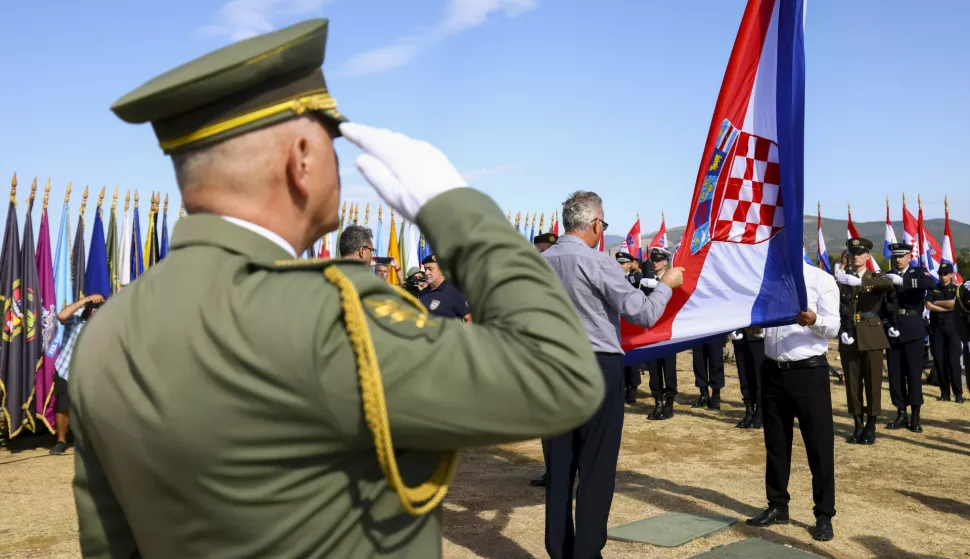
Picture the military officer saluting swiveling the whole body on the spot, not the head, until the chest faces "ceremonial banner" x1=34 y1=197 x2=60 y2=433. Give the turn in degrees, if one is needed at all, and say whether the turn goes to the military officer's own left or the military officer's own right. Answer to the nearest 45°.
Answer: approximately 45° to the military officer's own left

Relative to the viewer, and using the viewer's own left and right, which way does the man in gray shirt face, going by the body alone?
facing away from the viewer and to the right of the viewer

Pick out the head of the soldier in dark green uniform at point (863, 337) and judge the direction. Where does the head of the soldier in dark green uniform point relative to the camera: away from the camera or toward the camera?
toward the camera

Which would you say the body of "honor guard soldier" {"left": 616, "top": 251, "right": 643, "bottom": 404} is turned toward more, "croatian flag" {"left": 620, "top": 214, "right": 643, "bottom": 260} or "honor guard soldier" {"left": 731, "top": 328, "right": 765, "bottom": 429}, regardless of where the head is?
the honor guard soldier

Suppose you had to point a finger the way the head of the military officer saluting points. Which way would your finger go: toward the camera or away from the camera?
away from the camera

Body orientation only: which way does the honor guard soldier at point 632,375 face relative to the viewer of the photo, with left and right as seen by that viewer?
facing the viewer and to the left of the viewer

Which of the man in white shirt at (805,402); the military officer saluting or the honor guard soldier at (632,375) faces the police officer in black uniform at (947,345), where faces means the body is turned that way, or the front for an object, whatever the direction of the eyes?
the military officer saluting

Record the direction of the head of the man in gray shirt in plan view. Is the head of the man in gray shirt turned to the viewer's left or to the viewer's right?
to the viewer's right

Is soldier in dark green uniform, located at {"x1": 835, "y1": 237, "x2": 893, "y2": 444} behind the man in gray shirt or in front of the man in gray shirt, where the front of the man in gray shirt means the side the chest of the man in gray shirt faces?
in front

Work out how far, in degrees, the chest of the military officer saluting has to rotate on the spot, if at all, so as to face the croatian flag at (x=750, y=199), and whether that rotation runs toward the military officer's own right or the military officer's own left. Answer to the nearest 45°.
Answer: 0° — they already face it

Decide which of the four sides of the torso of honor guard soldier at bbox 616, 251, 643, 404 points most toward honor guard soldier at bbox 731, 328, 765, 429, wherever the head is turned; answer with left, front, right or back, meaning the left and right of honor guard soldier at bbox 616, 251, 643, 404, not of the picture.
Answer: left

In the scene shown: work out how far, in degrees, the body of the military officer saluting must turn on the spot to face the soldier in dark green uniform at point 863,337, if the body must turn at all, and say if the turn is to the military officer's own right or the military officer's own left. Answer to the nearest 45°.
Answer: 0° — they already face them

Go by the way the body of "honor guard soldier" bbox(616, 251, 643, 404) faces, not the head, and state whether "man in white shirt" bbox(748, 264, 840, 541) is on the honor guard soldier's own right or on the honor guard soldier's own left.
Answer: on the honor guard soldier's own left

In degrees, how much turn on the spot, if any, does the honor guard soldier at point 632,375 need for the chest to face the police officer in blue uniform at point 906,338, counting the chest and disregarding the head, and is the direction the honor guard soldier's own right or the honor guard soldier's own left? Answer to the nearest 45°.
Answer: approximately 90° to the honor guard soldier's own left
